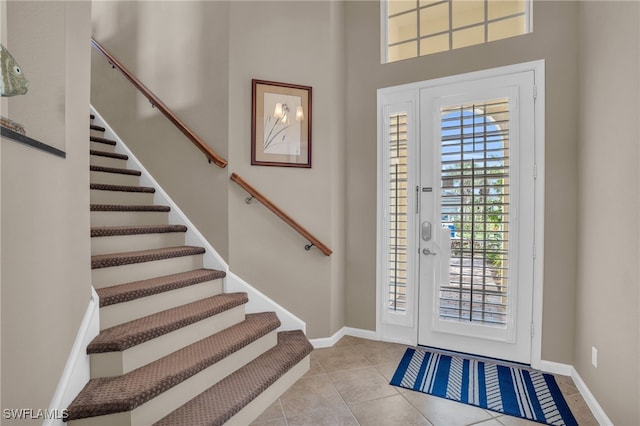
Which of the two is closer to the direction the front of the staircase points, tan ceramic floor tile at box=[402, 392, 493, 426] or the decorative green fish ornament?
the tan ceramic floor tile

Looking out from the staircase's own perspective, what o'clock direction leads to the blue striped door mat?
The blue striped door mat is roughly at 11 o'clock from the staircase.

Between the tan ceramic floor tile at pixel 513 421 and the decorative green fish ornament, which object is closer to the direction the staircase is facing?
the tan ceramic floor tile

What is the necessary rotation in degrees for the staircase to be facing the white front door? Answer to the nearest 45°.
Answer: approximately 45° to its left

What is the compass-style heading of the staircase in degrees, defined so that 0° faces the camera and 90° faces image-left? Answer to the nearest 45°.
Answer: approximately 315°

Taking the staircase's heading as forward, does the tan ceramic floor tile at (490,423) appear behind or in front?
in front

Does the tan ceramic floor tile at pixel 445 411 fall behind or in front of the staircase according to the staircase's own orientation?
in front

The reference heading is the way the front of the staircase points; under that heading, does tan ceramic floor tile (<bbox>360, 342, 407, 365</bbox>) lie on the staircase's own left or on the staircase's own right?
on the staircase's own left

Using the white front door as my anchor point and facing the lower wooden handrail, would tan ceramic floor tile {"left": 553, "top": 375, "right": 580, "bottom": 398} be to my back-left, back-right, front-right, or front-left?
back-left
